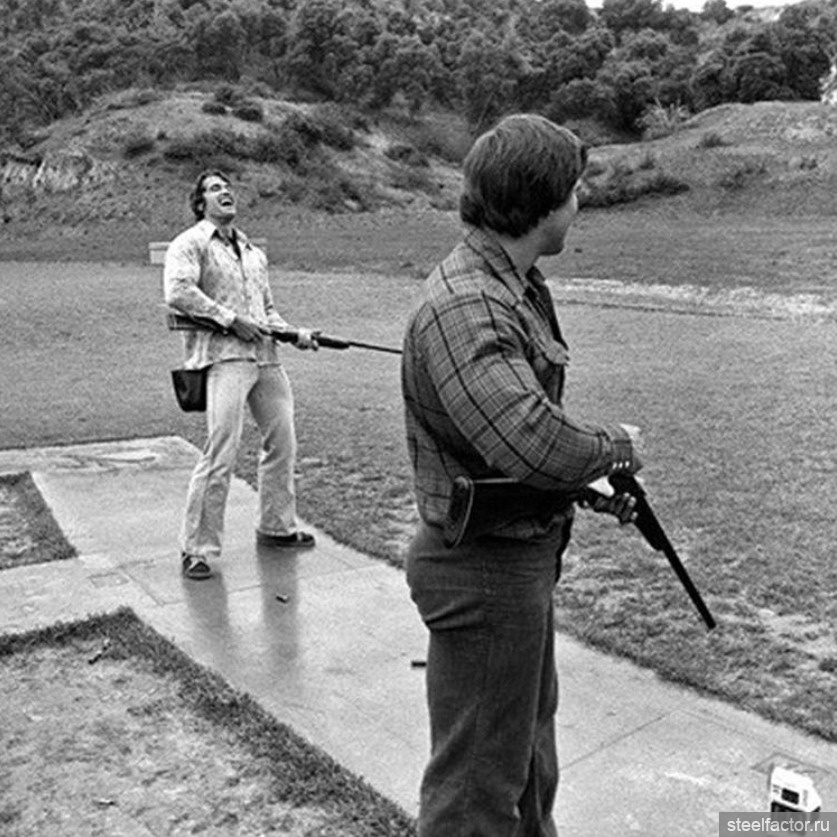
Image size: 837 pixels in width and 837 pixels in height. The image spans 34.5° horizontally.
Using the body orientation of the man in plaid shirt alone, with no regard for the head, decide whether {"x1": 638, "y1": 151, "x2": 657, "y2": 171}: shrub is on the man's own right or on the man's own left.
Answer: on the man's own left

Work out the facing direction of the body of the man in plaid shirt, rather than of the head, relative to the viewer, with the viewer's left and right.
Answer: facing to the right of the viewer

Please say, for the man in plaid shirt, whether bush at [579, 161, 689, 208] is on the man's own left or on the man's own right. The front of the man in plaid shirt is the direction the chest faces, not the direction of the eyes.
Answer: on the man's own left

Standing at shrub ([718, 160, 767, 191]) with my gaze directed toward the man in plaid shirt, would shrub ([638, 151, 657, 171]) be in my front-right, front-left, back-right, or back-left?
back-right

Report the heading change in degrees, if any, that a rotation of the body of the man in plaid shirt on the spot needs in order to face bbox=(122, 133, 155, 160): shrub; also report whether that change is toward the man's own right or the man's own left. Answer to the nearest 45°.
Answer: approximately 90° to the man's own left

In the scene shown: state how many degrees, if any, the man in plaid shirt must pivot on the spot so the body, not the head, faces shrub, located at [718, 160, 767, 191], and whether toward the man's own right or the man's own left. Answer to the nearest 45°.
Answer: approximately 90° to the man's own left

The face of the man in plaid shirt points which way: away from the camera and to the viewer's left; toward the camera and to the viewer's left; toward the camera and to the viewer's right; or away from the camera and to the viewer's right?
away from the camera and to the viewer's right
